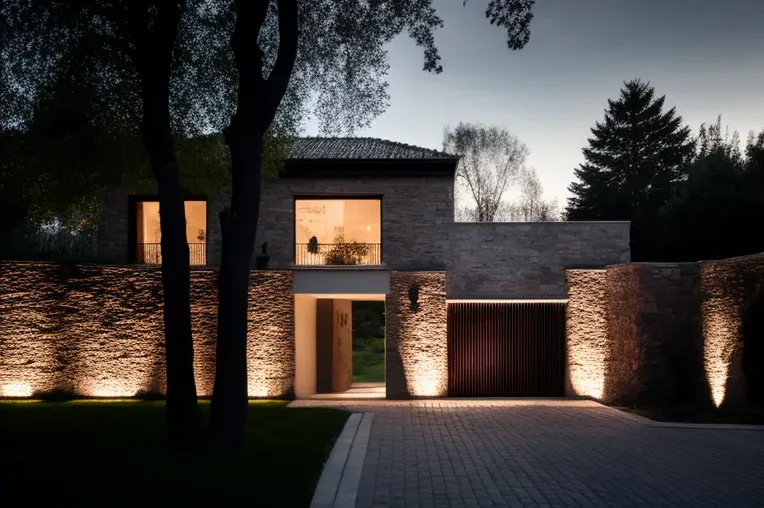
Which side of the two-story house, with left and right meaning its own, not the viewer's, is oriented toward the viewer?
front

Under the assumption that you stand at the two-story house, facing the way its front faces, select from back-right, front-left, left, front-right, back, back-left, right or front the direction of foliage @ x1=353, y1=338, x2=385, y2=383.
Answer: back

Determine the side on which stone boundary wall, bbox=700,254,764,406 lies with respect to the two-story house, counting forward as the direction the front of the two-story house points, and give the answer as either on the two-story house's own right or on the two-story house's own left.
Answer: on the two-story house's own left

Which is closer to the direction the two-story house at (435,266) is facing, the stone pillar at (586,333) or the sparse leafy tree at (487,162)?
the stone pillar

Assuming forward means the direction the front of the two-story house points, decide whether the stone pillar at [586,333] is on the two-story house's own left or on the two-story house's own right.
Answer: on the two-story house's own left

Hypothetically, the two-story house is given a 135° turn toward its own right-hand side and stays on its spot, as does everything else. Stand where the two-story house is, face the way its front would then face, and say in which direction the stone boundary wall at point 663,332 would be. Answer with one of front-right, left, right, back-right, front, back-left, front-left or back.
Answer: back

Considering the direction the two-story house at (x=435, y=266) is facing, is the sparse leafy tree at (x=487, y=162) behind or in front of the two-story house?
behind
